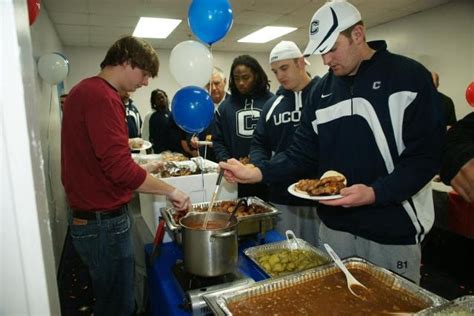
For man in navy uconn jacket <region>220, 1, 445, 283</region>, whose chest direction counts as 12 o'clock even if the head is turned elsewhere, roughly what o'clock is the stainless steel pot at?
The stainless steel pot is roughly at 12 o'clock from the man in navy uconn jacket.

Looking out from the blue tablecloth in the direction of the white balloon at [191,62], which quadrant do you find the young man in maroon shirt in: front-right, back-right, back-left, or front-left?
front-left

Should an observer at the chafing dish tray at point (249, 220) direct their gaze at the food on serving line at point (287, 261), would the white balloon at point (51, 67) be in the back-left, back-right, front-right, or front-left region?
back-right

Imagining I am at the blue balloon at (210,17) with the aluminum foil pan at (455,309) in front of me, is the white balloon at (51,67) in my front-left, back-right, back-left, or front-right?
back-right

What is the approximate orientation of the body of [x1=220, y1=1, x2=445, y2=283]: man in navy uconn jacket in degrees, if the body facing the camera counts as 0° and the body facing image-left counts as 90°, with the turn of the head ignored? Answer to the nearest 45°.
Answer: approximately 45°

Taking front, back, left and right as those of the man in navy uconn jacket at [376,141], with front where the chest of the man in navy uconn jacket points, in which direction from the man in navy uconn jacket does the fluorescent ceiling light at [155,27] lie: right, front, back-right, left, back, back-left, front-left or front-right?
right

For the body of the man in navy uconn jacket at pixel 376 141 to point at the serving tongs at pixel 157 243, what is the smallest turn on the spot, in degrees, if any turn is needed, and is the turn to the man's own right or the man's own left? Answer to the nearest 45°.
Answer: approximately 45° to the man's own right

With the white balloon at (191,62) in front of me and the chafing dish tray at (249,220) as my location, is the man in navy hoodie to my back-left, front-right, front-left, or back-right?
front-right

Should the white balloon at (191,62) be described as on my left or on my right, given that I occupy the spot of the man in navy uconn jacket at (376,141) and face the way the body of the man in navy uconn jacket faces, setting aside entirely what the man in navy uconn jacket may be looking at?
on my right
